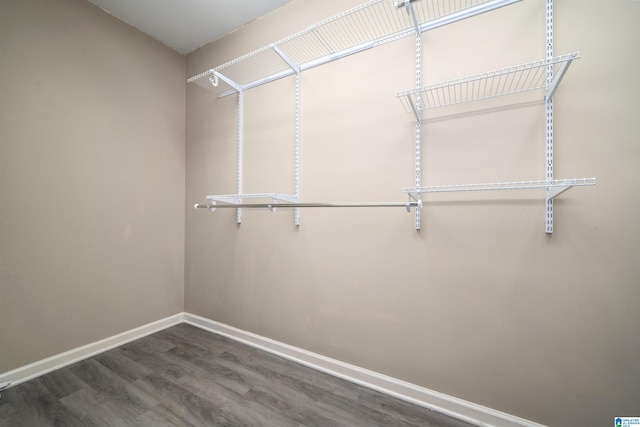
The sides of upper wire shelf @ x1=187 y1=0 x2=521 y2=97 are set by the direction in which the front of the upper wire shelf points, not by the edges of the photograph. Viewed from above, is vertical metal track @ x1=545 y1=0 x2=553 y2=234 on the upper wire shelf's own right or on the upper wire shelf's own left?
on the upper wire shelf's own left

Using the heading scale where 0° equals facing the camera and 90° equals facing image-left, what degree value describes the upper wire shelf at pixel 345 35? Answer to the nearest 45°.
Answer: approximately 45°
